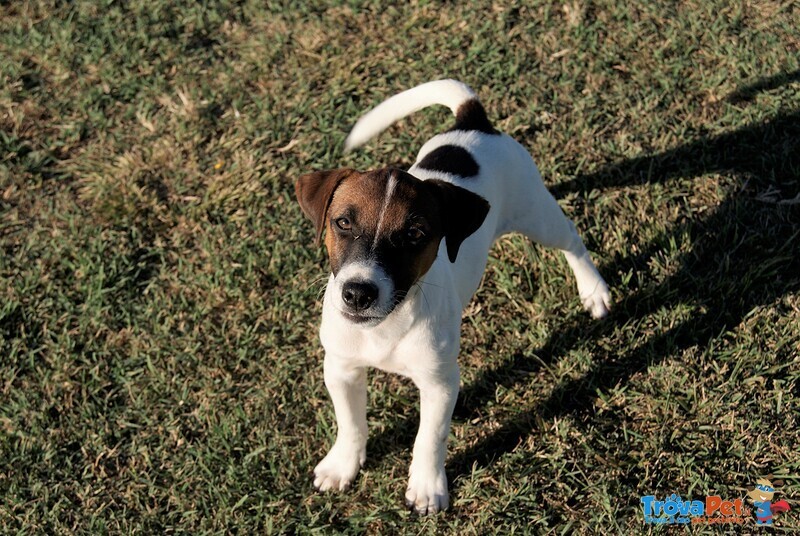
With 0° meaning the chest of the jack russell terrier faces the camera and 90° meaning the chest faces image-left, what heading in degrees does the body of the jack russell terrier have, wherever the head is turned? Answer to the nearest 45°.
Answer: approximately 45°
